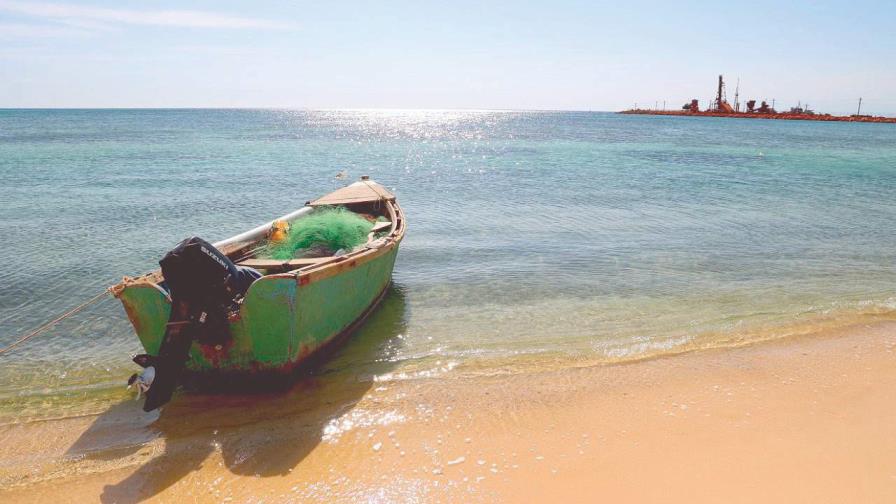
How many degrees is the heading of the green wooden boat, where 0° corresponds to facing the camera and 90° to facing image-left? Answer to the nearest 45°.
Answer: approximately 225°
